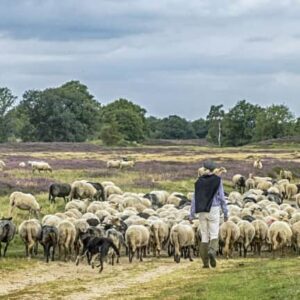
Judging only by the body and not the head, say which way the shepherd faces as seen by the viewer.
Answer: away from the camera

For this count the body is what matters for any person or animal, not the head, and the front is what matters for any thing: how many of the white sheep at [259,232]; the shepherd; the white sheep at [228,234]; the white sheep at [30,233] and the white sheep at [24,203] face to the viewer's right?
1

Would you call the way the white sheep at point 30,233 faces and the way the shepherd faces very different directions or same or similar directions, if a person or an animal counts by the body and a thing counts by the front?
same or similar directions

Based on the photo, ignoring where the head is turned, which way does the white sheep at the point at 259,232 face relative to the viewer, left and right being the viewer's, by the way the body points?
facing away from the viewer

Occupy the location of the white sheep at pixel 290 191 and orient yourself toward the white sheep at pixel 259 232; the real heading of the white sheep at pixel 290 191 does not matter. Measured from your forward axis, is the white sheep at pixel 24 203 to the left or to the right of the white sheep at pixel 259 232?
right

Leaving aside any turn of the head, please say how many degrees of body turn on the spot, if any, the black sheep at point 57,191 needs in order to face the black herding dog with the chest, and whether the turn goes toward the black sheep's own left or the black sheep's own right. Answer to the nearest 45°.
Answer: approximately 90° to the black sheep's own right

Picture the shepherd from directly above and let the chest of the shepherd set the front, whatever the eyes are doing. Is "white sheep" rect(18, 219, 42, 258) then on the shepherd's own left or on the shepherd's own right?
on the shepherd's own left

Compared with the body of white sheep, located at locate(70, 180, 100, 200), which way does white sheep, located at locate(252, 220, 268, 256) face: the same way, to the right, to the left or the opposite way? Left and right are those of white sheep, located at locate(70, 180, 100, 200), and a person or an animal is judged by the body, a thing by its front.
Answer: to the left

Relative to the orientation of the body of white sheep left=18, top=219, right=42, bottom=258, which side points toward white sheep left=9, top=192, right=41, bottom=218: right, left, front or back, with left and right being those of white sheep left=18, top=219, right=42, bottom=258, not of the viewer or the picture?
front

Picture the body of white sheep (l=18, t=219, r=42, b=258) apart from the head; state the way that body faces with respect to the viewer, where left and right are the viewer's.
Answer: facing away from the viewer

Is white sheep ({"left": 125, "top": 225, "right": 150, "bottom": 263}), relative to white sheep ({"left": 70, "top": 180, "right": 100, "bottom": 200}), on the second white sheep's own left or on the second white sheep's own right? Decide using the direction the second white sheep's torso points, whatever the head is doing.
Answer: on the second white sheep's own right

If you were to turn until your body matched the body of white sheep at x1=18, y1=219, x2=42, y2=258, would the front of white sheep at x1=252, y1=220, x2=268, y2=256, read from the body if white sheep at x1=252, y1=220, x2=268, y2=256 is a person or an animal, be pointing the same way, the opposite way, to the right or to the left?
the same way

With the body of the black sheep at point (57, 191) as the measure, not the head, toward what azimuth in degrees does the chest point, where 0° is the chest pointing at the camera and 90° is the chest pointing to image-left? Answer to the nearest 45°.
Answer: approximately 270°
